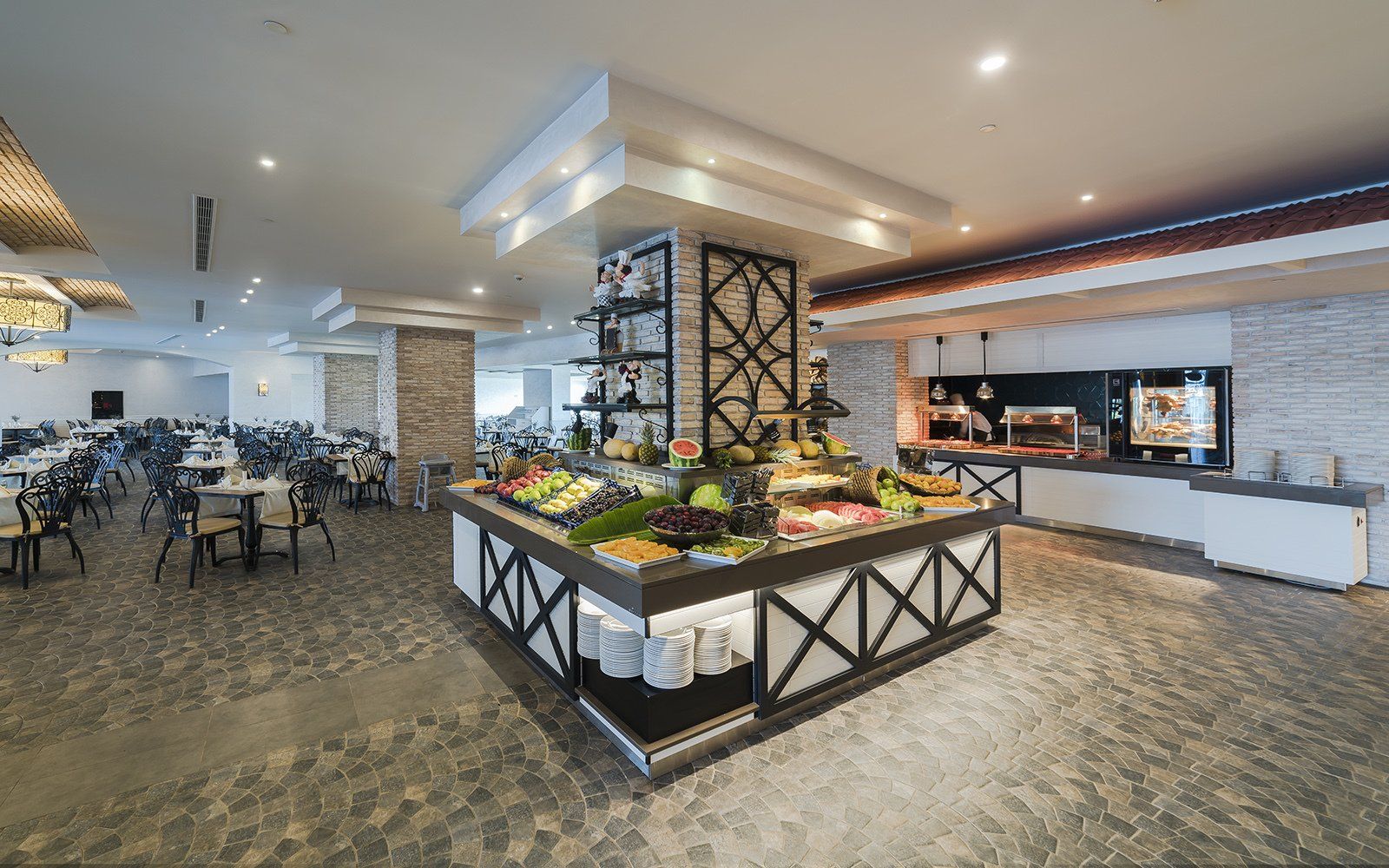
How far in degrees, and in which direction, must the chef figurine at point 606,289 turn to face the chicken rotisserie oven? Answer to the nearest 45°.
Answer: approximately 135° to its left

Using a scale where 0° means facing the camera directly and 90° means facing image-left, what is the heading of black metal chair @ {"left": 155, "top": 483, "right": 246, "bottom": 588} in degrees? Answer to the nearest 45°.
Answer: approximately 225°

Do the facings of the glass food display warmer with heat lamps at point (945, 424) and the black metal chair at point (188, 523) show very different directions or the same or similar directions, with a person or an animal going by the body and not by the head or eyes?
very different directions

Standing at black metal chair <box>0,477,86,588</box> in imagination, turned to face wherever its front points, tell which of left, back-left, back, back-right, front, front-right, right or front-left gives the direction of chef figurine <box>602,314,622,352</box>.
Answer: back

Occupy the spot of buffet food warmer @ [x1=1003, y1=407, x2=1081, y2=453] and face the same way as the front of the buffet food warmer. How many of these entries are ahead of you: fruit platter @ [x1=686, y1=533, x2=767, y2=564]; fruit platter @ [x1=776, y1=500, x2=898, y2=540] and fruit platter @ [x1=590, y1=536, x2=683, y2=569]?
3

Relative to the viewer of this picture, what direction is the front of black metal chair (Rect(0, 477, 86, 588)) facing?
facing away from the viewer and to the left of the viewer

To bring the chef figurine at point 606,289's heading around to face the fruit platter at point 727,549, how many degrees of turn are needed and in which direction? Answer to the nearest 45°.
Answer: approximately 45° to its left

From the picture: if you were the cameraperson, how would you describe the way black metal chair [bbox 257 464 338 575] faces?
facing away from the viewer and to the left of the viewer

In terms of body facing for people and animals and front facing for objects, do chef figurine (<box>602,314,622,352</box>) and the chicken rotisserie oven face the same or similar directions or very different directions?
same or similar directions

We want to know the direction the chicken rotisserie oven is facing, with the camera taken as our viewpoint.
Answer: facing the viewer

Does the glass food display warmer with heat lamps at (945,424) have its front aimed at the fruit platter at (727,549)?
yes

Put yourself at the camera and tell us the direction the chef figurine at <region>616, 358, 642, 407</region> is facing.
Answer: facing the viewer and to the left of the viewer
